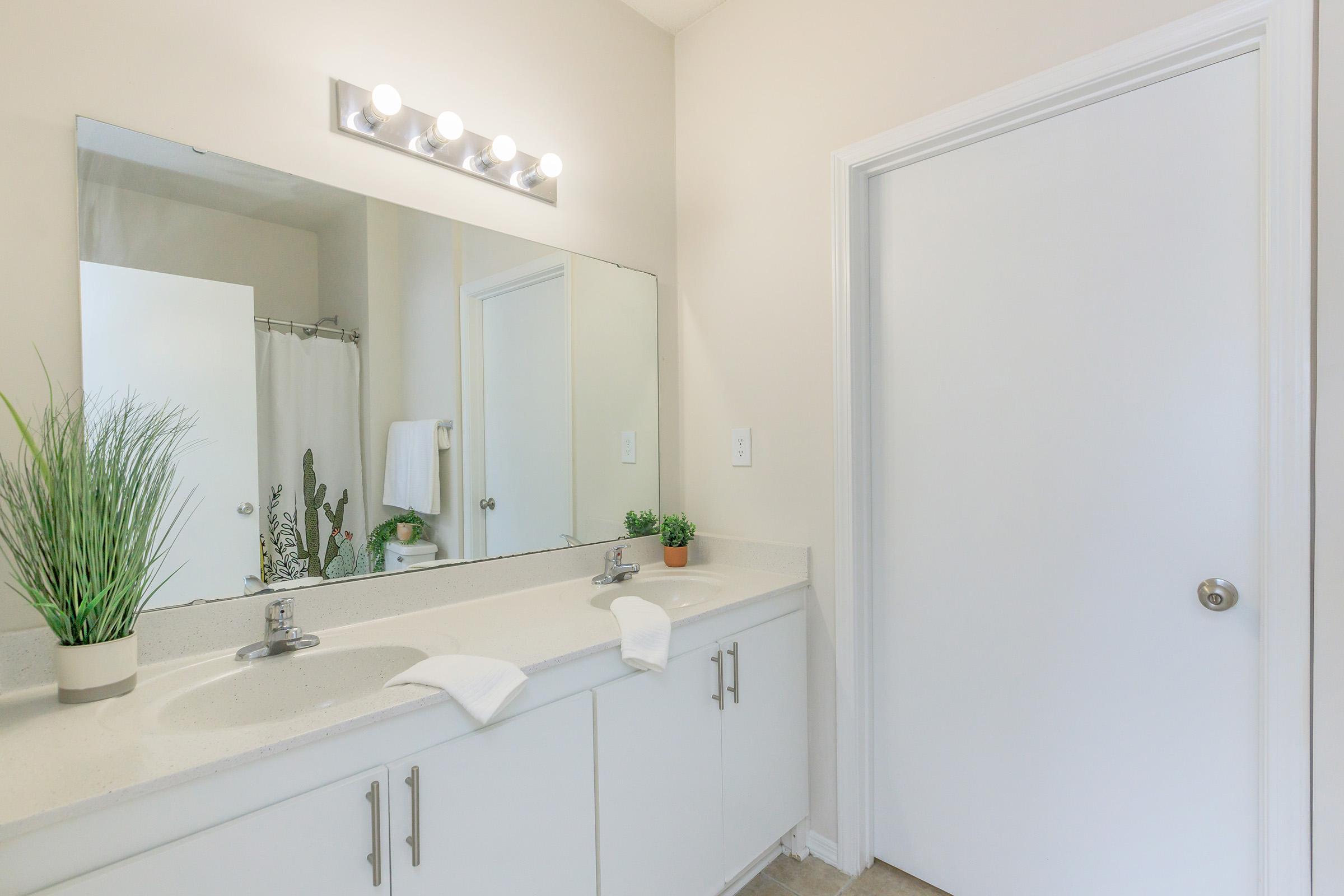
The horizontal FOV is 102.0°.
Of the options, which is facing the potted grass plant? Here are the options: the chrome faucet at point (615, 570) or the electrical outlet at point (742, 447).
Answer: the electrical outlet

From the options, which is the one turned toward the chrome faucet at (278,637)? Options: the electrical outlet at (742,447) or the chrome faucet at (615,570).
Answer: the electrical outlet

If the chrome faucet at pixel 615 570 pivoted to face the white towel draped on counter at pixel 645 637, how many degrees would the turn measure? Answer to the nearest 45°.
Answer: approximately 45° to its right

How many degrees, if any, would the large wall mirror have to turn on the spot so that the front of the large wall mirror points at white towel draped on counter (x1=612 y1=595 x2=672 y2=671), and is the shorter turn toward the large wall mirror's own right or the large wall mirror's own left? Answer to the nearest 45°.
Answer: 0° — it already faces it

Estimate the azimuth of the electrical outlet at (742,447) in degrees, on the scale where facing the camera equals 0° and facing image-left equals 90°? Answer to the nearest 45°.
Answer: approximately 45°
